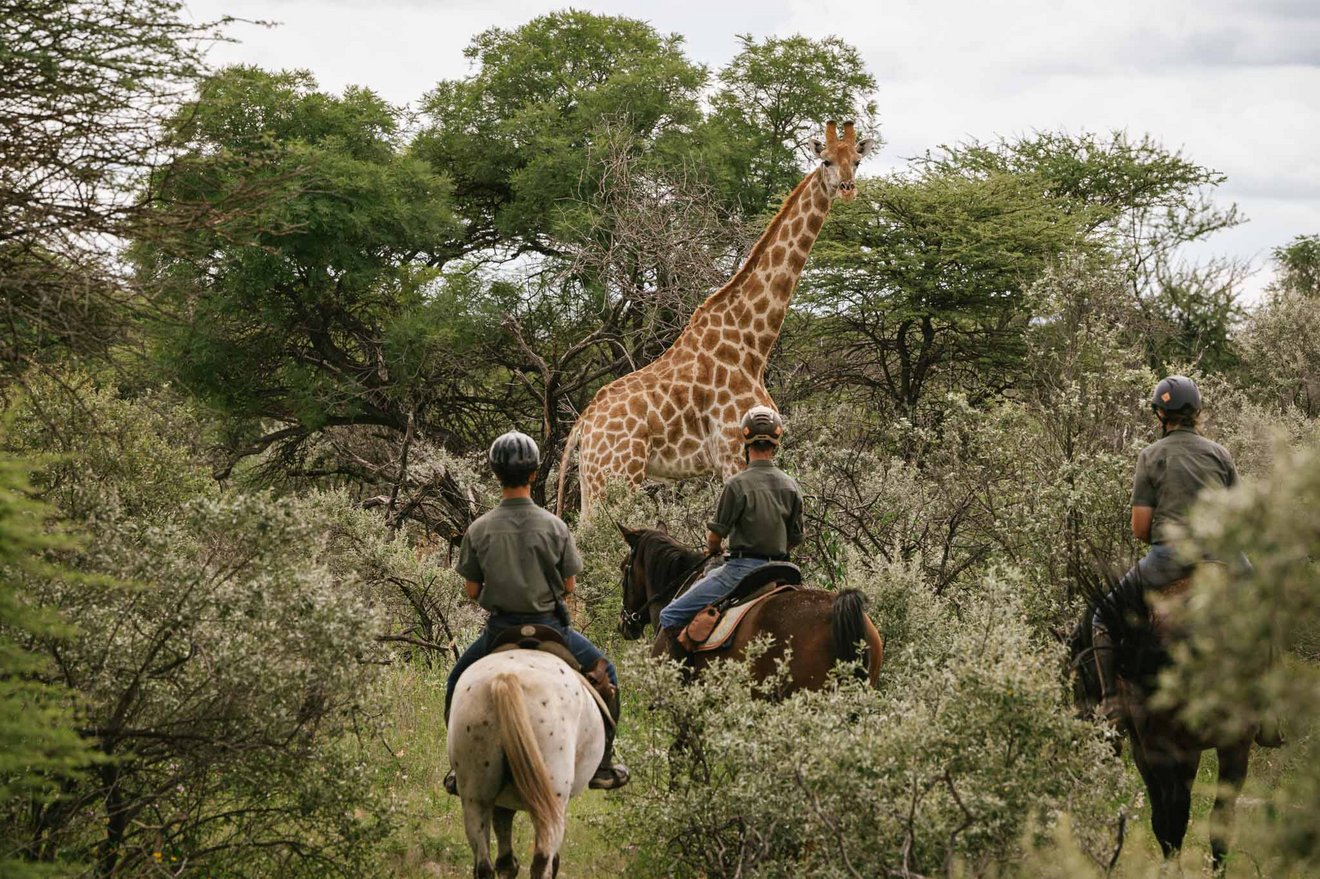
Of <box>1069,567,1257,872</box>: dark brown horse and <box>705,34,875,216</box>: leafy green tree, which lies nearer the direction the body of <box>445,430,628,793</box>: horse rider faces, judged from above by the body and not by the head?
the leafy green tree

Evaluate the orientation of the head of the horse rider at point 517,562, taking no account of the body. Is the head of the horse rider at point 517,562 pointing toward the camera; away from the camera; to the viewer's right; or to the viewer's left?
away from the camera

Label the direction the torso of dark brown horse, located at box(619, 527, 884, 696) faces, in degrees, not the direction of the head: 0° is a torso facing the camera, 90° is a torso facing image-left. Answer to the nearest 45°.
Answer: approximately 135°

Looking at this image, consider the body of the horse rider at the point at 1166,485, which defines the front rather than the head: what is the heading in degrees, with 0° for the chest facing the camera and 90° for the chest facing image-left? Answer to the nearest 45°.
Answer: approximately 135°

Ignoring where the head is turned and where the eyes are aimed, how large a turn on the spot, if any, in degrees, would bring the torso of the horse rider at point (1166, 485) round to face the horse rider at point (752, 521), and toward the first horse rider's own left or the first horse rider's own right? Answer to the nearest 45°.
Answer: approximately 45° to the first horse rider's own left

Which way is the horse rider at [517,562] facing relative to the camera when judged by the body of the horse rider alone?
away from the camera

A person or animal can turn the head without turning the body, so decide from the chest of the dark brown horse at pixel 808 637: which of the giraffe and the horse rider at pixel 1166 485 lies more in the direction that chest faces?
the giraffe

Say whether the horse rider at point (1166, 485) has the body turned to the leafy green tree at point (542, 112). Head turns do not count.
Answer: yes

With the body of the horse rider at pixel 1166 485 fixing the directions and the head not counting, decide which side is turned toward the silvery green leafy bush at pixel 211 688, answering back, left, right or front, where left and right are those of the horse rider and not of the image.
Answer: left

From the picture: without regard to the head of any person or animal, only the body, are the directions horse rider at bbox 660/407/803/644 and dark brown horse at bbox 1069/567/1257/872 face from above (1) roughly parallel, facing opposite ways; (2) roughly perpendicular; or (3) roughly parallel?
roughly parallel

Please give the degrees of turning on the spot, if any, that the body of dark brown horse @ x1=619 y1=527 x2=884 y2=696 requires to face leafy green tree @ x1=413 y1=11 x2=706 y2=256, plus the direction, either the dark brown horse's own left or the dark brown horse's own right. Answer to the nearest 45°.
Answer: approximately 45° to the dark brown horse's own right
